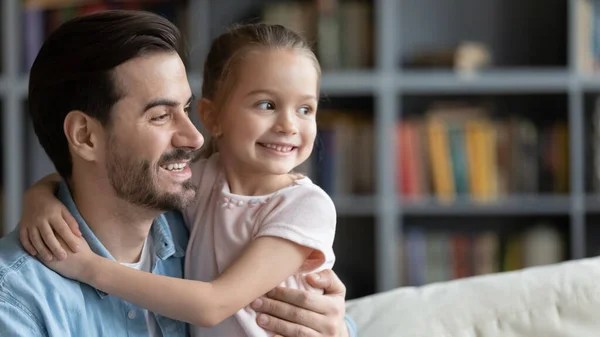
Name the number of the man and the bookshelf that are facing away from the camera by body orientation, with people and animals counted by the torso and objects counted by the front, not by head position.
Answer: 0

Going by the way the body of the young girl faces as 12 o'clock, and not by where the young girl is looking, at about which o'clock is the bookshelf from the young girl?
The bookshelf is roughly at 5 o'clock from the young girl.

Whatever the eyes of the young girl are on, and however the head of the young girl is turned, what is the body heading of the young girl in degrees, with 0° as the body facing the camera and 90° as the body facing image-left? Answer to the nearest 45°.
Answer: approximately 45°

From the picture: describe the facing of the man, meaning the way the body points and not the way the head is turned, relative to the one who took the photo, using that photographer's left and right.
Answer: facing the viewer and to the right of the viewer

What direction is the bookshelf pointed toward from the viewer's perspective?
toward the camera

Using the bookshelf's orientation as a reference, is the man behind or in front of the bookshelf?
in front

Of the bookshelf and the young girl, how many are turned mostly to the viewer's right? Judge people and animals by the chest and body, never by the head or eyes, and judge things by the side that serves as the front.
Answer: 0

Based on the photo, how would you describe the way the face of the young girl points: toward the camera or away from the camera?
toward the camera

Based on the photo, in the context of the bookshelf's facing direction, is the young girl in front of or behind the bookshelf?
in front
